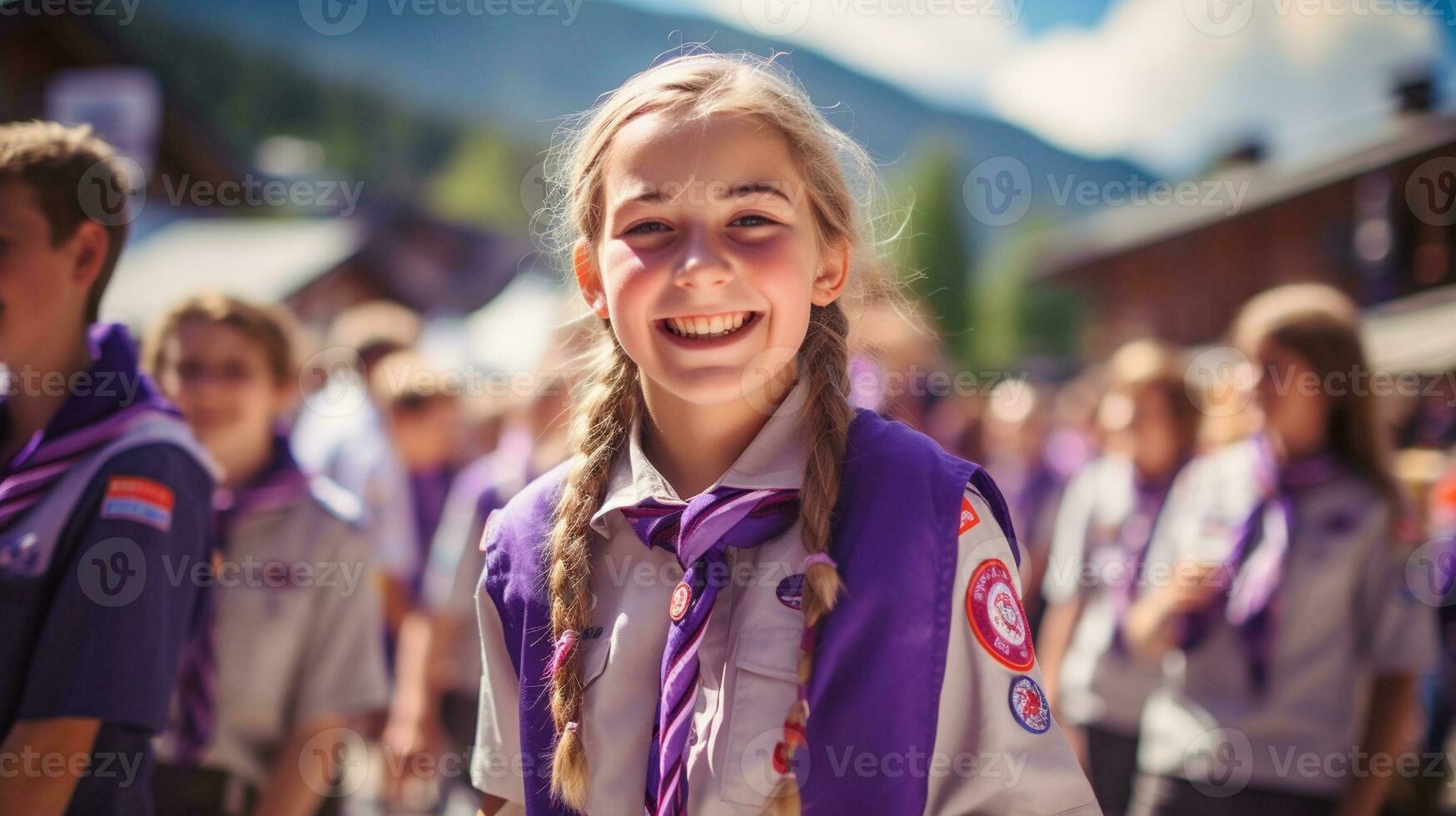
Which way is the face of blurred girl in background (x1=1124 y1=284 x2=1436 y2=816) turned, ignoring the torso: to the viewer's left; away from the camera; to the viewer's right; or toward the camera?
to the viewer's left

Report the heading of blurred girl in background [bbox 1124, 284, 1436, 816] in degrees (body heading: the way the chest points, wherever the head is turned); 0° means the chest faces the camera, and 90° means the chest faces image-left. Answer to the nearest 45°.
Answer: approximately 45°

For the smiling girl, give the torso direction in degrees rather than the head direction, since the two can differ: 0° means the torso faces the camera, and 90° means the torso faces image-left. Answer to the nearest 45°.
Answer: approximately 0°

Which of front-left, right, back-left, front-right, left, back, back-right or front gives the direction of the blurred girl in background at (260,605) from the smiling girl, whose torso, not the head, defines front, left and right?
back-right
